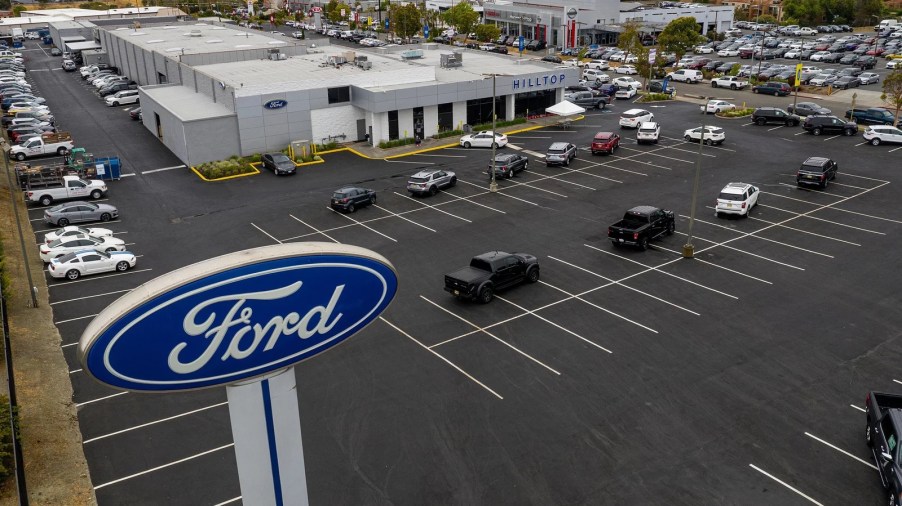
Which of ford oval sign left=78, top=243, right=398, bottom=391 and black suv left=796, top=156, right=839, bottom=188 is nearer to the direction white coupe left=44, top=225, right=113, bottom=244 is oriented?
the black suv

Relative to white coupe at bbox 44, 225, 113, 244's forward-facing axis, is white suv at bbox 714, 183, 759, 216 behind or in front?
in front

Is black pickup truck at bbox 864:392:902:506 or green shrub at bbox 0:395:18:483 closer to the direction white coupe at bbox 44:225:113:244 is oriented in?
the black pickup truck

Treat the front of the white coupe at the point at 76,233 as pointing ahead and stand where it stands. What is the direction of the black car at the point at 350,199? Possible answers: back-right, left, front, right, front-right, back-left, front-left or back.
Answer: front

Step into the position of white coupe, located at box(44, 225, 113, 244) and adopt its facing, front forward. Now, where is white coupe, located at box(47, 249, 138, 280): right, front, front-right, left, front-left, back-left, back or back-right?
right

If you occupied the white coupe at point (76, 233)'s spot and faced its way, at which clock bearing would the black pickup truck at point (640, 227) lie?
The black pickup truck is roughly at 1 o'clock from the white coupe.

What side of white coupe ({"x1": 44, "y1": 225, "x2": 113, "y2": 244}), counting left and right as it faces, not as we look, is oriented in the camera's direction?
right

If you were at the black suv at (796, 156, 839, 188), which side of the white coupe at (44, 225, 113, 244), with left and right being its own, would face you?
front

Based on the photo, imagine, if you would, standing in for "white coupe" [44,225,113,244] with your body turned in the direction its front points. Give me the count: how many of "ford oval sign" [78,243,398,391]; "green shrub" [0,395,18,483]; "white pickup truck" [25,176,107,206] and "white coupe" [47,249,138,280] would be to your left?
1

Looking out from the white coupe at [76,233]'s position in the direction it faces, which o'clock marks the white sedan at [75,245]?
the white sedan at [75,245] is roughly at 3 o'clock from the white coupe at [76,233].

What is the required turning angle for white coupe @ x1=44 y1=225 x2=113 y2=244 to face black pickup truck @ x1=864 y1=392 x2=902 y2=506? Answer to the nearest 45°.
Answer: approximately 45° to its right

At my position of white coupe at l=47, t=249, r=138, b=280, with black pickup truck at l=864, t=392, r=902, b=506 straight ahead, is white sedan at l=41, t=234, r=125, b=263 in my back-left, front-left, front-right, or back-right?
back-left

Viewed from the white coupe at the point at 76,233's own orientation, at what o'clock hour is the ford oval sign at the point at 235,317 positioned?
The ford oval sign is roughly at 3 o'clock from the white coupe.

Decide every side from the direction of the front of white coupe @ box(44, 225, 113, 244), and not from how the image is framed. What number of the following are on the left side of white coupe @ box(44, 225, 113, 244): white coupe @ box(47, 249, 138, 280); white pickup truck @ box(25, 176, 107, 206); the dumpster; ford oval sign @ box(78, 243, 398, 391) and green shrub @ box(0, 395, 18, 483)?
2

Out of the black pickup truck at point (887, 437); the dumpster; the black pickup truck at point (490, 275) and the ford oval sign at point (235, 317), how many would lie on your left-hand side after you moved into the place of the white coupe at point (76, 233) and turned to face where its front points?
1

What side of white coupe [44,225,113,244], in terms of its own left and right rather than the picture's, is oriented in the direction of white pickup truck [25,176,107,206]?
left

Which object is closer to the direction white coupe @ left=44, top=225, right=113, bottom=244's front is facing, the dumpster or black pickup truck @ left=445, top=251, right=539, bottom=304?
the black pickup truck

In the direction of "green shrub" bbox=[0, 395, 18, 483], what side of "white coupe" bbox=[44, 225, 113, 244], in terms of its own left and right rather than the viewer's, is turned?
right

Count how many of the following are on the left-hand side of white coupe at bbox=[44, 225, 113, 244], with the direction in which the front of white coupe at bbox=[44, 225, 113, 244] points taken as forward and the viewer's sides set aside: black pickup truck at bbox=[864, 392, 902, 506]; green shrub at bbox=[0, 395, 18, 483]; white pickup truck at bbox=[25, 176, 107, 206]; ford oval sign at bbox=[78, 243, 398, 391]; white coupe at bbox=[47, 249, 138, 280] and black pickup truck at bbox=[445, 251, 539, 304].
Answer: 1

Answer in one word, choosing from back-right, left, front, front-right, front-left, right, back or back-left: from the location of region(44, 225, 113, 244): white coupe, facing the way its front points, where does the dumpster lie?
left
